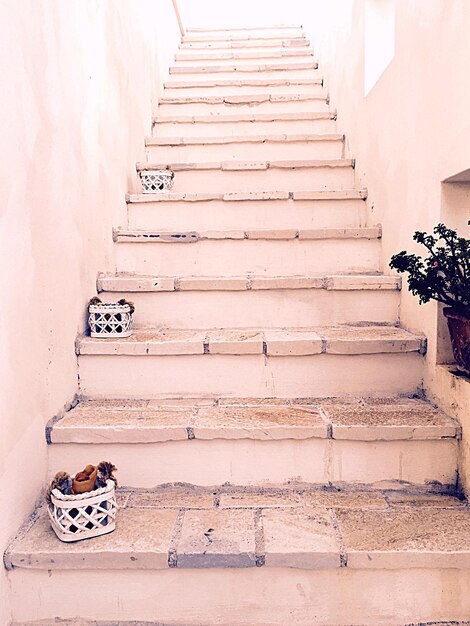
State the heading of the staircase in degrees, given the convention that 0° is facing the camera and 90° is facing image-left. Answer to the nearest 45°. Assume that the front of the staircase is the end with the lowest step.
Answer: approximately 0°

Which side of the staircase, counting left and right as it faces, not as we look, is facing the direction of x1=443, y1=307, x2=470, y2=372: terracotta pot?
left
